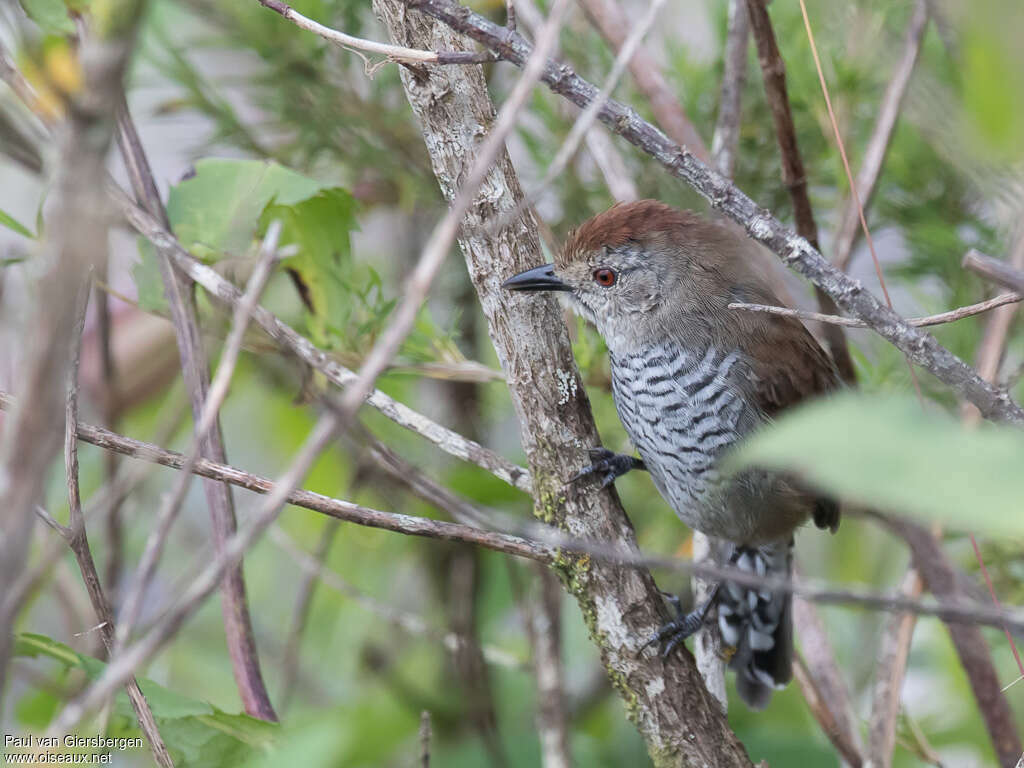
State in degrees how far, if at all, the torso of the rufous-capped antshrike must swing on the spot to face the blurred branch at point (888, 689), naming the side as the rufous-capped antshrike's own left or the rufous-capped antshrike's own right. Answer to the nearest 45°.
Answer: approximately 135° to the rufous-capped antshrike's own left

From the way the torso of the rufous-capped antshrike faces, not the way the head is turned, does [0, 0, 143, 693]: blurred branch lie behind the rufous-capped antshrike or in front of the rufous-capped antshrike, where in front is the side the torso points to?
in front

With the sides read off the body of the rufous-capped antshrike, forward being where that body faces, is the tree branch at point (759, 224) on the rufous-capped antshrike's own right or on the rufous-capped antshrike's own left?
on the rufous-capped antshrike's own left

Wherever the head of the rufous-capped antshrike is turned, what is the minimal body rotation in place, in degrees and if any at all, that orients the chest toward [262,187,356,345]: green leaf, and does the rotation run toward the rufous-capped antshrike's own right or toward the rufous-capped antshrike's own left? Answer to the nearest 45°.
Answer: approximately 45° to the rufous-capped antshrike's own right

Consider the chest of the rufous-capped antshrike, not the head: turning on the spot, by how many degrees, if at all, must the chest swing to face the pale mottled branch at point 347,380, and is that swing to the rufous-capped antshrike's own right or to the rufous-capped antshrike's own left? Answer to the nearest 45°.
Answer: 0° — it already faces it

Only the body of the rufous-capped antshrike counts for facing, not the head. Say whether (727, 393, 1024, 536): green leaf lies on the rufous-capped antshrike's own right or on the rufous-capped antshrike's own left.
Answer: on the rufous-capped antshrike's own left

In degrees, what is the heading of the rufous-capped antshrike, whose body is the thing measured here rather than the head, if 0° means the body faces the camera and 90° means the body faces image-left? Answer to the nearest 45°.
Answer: approximately 45°
